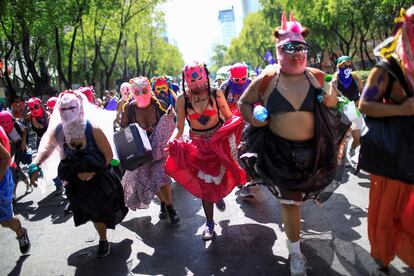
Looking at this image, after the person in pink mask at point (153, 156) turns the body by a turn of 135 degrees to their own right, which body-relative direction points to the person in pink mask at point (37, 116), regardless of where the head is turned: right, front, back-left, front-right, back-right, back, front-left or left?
front

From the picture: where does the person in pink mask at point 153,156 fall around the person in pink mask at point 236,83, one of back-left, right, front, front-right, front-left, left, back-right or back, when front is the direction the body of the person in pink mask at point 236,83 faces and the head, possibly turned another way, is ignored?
front-right

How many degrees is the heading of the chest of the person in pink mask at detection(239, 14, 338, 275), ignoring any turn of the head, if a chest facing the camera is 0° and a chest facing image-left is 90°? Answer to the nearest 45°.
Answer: approximately 0°

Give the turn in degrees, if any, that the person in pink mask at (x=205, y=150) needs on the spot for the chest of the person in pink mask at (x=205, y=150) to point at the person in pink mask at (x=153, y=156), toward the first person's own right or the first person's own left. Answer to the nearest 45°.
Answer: approximately 135° to the first person's own right

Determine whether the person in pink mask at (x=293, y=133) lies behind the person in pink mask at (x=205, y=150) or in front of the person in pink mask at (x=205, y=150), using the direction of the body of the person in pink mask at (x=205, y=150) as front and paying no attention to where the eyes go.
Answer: in front

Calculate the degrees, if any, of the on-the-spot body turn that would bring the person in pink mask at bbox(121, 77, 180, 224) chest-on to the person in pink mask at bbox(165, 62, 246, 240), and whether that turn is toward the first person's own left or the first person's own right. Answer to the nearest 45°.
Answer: approximately 45° to the first person's own left

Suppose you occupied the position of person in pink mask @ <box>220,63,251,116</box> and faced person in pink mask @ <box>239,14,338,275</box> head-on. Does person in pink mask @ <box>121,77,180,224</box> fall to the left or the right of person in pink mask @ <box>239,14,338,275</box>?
right

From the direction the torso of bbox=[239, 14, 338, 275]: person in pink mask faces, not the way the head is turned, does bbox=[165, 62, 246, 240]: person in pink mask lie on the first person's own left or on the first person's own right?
on the first person's own right

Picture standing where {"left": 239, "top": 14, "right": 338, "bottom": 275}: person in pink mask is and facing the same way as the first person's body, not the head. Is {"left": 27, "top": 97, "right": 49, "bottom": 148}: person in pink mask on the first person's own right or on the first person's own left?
on the first person's own right

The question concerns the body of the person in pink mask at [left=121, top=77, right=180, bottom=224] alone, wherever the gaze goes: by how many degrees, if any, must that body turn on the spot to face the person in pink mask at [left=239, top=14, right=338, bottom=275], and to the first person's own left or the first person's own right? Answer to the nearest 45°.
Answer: approximately 45° to the first person's own left

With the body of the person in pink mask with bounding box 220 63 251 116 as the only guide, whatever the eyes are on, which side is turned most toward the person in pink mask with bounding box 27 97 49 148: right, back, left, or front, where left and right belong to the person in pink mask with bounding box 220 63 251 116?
right
